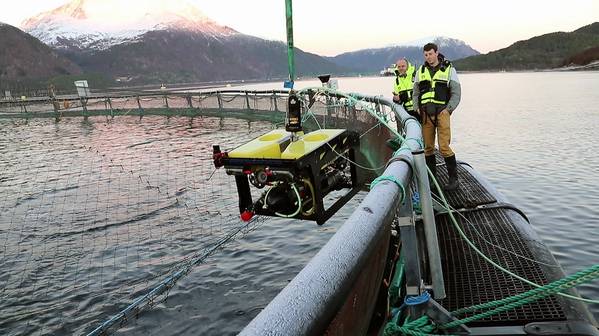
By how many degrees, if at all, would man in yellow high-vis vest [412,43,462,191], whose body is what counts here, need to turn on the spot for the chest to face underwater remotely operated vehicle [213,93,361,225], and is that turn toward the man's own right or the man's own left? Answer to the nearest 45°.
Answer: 0° — they already face it

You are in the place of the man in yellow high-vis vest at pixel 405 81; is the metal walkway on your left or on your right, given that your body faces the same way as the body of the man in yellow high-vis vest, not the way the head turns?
on your left

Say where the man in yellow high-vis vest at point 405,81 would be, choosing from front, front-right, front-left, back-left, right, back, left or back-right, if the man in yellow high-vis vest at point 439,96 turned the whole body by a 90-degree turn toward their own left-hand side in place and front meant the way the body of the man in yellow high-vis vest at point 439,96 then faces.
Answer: back-left

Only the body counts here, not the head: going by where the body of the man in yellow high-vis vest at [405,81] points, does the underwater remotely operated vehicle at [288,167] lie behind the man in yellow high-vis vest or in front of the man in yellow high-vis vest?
in front

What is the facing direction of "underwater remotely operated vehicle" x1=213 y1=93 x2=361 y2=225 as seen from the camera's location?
facing the viewer and to the left of the viewer

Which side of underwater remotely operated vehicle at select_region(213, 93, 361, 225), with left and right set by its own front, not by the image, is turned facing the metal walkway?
left

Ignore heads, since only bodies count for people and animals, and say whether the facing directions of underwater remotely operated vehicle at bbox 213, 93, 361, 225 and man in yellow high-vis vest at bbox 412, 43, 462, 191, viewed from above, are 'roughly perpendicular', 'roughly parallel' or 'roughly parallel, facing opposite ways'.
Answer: roughly parallel

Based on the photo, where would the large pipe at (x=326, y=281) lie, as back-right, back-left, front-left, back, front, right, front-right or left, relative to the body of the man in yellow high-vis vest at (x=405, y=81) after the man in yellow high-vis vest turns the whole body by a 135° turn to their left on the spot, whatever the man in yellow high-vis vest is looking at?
right

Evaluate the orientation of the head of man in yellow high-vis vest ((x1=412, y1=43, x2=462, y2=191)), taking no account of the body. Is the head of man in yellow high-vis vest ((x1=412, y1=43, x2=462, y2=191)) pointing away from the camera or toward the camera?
toward the camera
